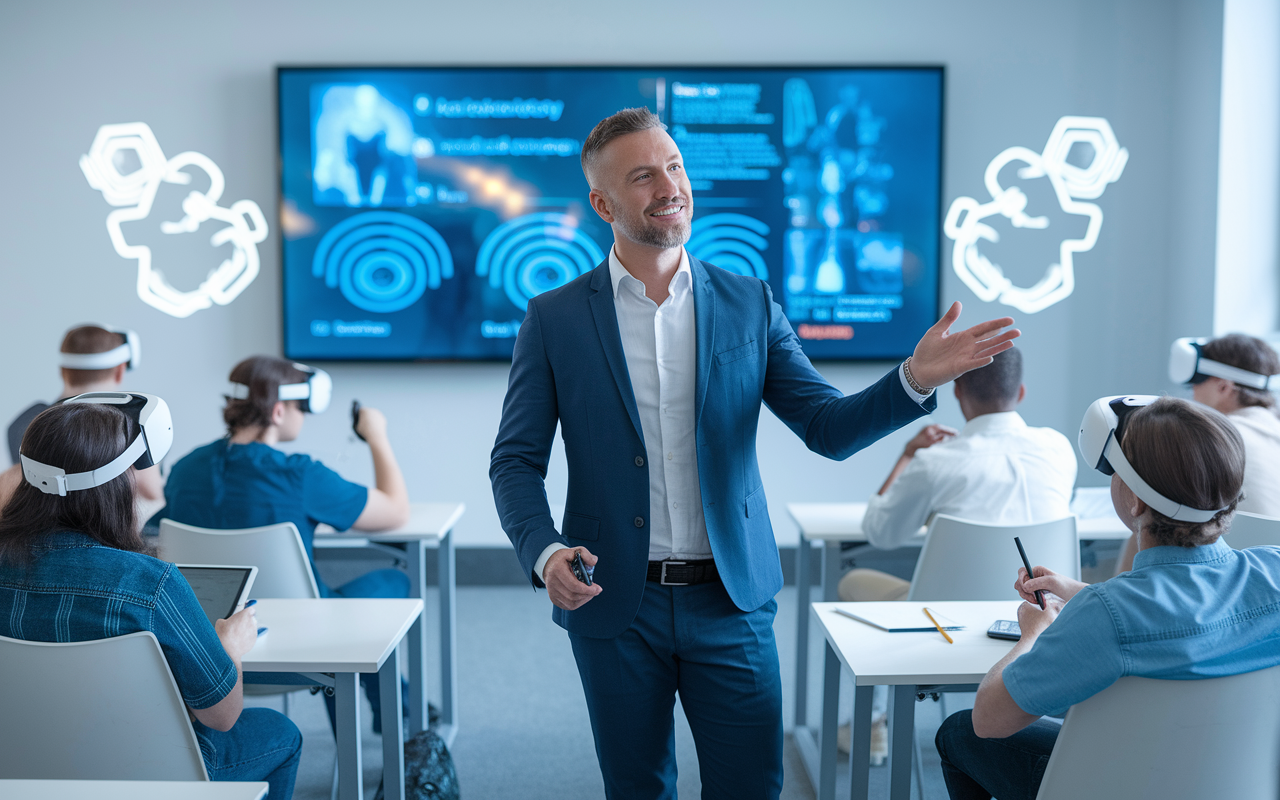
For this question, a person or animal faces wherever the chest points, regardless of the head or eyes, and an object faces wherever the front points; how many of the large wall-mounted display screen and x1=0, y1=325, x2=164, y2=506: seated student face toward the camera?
1

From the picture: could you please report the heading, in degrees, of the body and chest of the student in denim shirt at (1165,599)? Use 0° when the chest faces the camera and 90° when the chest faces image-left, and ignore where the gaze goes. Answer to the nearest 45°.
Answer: approximately 135°

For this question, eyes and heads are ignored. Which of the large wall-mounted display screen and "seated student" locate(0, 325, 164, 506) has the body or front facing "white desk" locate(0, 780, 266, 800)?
the large wall-mounted display screen

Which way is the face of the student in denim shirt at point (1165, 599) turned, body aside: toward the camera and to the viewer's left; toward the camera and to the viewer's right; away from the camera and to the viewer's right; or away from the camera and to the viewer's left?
away from the camera and to the viewer's left

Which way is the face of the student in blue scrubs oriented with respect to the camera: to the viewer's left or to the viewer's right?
to the viewer's right

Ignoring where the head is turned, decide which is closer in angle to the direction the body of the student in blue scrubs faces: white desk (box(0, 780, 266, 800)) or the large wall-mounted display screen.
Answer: the large wall-mounted display screen

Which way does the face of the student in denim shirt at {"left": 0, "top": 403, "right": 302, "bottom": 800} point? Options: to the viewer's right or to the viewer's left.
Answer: to the viewer's right

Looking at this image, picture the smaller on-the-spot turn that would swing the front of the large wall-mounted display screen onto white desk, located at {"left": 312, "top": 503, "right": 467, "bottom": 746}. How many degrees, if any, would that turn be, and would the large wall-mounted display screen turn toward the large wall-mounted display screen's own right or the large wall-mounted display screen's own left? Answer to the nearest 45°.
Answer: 0° — it already faces it

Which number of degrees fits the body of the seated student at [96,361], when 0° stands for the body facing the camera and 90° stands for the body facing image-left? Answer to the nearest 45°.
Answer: approximately 225°

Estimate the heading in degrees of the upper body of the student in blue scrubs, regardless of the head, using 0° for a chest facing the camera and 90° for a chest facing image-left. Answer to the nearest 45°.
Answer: approximately 225°

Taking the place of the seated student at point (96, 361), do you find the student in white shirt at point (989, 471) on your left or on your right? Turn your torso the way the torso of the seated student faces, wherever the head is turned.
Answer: on your right
